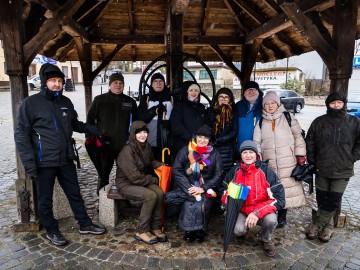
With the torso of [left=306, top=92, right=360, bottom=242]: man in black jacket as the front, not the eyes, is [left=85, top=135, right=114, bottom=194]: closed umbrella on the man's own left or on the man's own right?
on the man's own right

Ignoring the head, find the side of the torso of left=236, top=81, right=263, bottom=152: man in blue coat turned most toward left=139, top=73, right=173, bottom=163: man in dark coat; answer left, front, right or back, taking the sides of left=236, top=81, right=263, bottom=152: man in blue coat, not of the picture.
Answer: right

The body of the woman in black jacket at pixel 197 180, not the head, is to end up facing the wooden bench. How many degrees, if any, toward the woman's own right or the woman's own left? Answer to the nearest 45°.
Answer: approximately 90° to the woman's own right

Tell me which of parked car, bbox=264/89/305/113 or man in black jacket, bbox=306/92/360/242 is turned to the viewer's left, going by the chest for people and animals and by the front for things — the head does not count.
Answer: the parked car

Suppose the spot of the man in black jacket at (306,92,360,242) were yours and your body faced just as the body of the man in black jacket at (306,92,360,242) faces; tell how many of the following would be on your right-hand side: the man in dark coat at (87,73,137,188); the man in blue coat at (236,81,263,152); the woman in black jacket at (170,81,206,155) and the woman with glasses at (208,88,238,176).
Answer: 4

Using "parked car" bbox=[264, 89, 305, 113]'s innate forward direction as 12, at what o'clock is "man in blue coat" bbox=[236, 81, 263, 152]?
The man in blue coat is roughly at 9 o'clock from the parked car.

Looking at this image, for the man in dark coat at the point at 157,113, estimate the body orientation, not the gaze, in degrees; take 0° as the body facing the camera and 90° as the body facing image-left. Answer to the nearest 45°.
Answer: approximately 0°

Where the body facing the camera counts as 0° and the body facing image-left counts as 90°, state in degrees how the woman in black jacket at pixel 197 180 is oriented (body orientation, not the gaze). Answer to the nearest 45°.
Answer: approximately 0°

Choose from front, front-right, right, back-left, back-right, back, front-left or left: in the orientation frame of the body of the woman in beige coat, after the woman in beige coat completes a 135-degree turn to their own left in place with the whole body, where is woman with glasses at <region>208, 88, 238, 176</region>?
back-left

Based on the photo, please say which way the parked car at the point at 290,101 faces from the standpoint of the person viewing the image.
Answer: facing to the left of the viewer

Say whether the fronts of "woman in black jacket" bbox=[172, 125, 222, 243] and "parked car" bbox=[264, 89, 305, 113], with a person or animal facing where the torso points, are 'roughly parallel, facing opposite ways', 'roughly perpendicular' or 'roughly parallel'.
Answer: roughly perpendicular

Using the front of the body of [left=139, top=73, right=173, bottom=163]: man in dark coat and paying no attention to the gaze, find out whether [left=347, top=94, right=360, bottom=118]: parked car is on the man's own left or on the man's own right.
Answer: on the man's own left

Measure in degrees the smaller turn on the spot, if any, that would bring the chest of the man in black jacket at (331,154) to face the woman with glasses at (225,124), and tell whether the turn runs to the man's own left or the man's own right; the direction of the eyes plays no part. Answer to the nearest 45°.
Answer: approximately 90° to the man's own right
